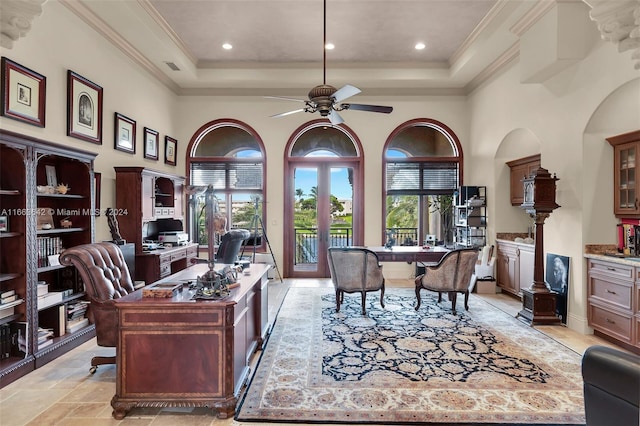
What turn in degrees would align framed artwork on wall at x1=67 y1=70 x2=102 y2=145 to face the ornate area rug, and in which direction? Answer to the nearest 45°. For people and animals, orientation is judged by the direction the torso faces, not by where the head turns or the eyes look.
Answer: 0° — it already faces it

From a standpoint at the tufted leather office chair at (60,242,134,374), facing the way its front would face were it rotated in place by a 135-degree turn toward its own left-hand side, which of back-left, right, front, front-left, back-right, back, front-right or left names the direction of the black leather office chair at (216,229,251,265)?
front-right

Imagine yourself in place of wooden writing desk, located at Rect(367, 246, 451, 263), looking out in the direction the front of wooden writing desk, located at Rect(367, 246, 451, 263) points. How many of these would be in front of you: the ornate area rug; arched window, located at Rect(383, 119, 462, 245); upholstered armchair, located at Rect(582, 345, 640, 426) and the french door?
2

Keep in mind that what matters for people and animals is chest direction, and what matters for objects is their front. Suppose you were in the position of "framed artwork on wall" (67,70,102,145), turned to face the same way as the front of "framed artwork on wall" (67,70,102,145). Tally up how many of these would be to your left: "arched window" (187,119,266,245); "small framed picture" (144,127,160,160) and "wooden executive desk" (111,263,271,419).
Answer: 2

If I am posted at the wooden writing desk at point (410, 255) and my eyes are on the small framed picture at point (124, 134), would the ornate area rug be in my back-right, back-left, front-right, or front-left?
front-left

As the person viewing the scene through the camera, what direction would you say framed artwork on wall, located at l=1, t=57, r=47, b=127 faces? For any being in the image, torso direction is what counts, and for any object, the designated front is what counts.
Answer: facing the viewer and to the right of the viewer

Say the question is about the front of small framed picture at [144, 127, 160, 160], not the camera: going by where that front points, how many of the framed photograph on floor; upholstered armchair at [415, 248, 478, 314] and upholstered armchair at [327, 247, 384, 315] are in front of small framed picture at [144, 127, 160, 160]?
3

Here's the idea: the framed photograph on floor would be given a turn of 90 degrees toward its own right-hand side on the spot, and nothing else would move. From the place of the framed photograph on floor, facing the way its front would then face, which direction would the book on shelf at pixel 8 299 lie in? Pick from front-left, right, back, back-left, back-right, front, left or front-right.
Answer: left

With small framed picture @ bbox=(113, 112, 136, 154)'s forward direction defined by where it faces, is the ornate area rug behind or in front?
in front

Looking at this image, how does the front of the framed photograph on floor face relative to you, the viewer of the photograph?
facing the viewer and to the left of the viewer

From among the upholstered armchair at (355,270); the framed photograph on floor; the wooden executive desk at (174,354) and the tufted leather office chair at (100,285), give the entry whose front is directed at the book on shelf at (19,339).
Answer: the framed photograph on floor

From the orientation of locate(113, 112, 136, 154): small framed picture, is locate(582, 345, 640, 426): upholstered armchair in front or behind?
in front

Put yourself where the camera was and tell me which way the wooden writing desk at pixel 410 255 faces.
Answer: facing the viewer

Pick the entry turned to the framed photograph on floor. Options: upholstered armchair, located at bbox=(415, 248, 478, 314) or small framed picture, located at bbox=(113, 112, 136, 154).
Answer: the small framed picture

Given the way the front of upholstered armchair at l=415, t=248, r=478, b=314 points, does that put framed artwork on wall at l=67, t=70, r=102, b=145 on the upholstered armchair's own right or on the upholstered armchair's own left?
on the upholstered armchair's own left

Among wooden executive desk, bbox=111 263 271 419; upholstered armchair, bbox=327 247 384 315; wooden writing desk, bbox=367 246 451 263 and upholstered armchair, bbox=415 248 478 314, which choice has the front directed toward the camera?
wooden writing desk, bbox=367 246 451 263
